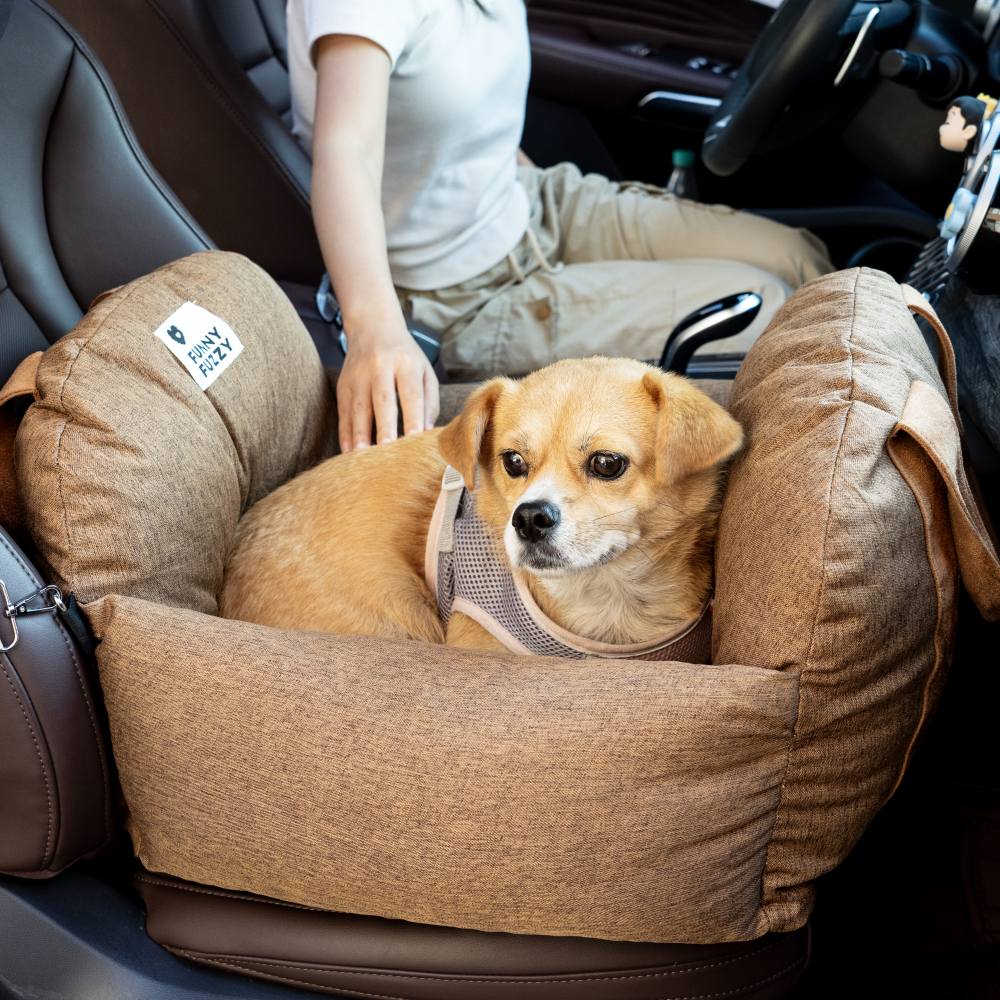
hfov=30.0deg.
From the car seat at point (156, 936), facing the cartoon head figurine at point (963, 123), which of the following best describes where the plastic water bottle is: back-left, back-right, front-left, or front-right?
front-left

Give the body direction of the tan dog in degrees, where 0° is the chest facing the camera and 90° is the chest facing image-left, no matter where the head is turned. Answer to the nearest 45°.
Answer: approximately 315°

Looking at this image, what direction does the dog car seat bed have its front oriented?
toward the camera

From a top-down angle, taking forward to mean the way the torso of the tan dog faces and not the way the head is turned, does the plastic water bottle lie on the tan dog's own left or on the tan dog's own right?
on the tan dog's own left

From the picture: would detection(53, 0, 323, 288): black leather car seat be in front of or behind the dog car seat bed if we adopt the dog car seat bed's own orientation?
behind

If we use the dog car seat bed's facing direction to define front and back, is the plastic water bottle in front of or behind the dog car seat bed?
behind

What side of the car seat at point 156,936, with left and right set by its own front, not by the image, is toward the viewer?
right

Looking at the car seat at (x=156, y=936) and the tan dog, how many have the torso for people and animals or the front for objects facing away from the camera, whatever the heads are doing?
0

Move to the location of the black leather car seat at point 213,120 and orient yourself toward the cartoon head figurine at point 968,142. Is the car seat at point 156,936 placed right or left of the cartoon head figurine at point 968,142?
right
